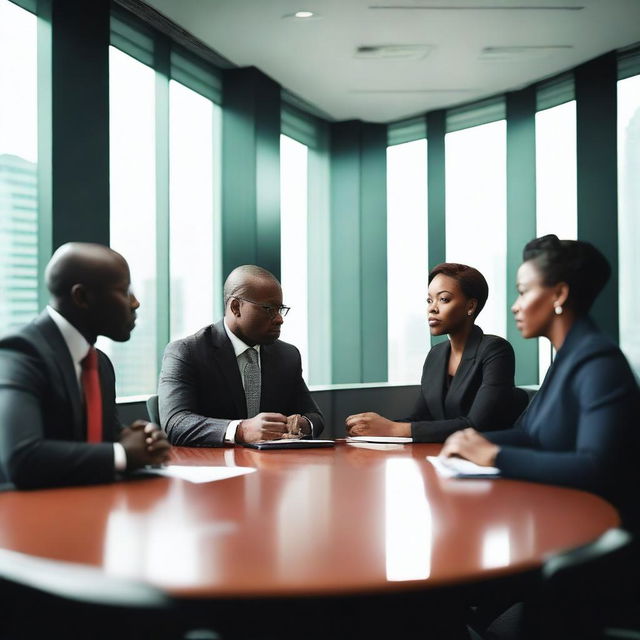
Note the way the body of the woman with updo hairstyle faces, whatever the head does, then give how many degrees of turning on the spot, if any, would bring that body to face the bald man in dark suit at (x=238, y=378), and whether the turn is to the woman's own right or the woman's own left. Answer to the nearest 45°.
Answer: approximately 45° to the woman's own right

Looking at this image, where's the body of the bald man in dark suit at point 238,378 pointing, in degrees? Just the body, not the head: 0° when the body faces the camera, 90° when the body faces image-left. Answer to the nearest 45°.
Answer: approximately 315°

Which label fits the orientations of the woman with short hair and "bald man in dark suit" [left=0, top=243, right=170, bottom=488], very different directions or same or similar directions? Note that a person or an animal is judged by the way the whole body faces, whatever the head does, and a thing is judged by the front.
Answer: very different directions

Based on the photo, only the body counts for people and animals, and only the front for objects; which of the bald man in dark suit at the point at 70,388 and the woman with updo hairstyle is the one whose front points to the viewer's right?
the bald man in dark suit

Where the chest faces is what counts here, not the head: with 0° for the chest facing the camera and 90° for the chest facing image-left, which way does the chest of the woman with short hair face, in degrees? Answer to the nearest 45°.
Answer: approximately 45°

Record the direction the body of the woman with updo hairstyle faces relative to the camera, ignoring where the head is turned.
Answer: to the viewer's left

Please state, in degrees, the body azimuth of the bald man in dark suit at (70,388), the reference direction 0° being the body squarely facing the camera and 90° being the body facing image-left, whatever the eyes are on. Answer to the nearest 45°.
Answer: approximately 270°

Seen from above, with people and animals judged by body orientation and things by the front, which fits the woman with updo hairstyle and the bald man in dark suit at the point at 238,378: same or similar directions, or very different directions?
very different directions
